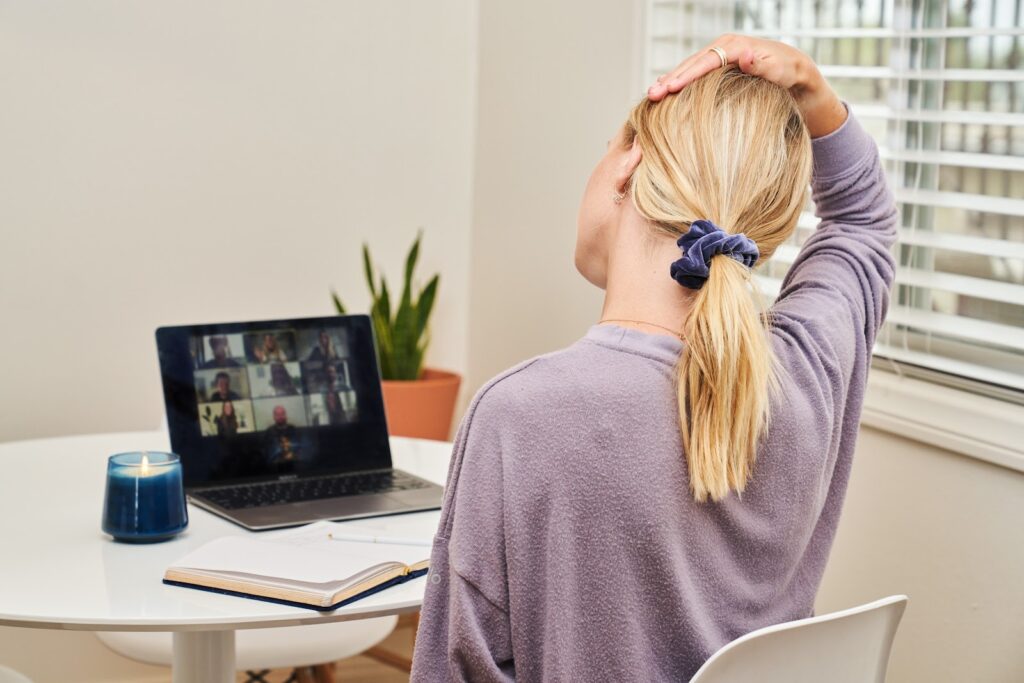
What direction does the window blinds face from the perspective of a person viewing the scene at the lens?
facing the viewer and to the left of the viewer

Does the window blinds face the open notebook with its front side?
yes

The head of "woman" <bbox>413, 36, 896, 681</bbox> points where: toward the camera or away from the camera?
away from the camera

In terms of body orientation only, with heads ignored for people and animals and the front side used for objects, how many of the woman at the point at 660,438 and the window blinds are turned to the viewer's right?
0

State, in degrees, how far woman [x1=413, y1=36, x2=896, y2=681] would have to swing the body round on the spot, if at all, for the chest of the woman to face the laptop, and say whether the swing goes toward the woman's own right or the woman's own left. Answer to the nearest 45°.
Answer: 0° — they already face it

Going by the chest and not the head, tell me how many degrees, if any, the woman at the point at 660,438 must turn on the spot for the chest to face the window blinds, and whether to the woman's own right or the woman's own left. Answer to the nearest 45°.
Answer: approximately 90° to the woman's own right

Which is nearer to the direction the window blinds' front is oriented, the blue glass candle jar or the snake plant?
the blue glass candle jar

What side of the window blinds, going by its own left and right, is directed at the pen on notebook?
front

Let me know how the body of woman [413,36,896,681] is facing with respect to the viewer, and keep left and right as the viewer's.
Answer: facing away from the viewer and to the left of the viewer

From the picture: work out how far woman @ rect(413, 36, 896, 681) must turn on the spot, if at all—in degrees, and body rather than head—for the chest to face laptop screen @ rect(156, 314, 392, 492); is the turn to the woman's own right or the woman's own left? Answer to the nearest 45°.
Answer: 0° — they already face it

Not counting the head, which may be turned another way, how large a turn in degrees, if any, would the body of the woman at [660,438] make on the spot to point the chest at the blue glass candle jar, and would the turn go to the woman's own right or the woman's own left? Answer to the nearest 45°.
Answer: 0° — they already face it

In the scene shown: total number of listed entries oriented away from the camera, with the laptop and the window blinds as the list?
0

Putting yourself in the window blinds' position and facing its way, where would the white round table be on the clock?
The white round table is roughly at 12 o'clock from the window blinds.

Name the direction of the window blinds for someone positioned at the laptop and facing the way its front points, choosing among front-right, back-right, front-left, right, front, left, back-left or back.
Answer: front-left

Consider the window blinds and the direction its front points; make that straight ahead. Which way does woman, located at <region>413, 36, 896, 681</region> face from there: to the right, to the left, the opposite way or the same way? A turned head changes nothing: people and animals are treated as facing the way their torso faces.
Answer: to the right
